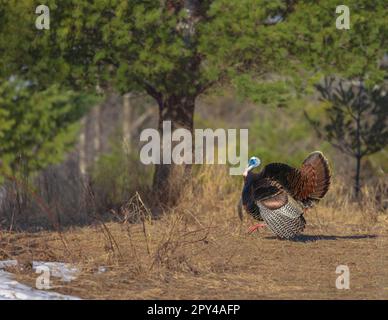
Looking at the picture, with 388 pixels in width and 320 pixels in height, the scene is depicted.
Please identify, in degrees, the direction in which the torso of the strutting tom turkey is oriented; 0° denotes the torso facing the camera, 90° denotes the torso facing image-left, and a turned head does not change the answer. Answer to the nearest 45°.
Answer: approximately 90°

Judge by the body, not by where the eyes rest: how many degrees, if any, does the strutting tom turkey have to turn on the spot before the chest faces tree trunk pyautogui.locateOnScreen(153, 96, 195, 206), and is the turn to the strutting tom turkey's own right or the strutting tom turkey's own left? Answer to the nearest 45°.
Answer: approximately 45° to the strutting tom turkey's own right
